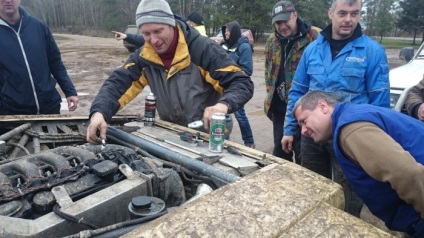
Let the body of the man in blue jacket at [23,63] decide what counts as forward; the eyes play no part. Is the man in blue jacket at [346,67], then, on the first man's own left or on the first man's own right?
on the first man's own left

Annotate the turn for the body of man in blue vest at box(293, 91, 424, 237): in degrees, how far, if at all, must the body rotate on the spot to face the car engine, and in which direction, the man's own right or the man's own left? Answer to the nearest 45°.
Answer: approximately 45° to the man's own left

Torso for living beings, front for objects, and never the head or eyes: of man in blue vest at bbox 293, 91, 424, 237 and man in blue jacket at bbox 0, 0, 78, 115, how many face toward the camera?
1

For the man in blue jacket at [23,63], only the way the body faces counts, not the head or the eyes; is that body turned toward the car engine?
yes

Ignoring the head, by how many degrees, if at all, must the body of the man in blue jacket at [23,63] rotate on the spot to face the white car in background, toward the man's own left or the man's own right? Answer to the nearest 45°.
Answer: approximately 90° to the man's own left

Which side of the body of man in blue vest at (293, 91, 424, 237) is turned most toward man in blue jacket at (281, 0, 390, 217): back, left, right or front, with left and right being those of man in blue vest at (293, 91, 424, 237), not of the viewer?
right

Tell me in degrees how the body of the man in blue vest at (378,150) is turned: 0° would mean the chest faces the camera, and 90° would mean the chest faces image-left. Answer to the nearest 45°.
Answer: approximately 90°

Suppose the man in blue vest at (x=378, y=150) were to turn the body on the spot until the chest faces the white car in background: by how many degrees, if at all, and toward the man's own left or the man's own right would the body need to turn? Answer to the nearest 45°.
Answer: approximately 90° to the man's own right
